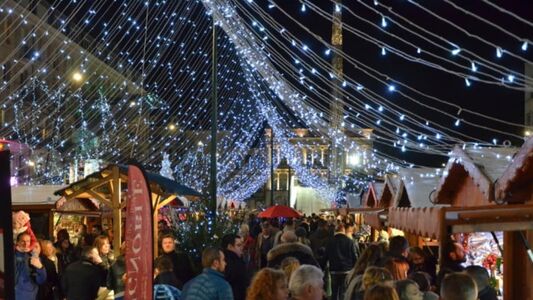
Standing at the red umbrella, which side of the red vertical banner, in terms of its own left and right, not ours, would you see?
back

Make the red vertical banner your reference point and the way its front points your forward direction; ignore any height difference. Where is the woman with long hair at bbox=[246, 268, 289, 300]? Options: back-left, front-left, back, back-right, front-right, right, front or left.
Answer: front

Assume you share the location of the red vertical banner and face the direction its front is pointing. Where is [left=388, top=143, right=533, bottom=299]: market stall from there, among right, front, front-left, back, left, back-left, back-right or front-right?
back-left

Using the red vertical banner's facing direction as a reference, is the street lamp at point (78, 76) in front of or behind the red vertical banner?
behind

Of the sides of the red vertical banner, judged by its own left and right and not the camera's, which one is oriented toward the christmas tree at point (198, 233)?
back

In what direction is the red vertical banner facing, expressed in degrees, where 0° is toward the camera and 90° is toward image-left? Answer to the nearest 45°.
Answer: approximately 0°

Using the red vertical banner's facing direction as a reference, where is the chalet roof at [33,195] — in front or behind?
behind
